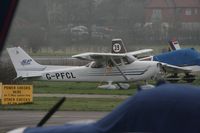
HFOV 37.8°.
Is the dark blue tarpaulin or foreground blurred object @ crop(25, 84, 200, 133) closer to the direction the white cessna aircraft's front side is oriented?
the dark blue tarpaulin

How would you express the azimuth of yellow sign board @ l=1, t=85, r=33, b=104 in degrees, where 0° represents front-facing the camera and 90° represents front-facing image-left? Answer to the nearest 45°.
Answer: approximately 0°

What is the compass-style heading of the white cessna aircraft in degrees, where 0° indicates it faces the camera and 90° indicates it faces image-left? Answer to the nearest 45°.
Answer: approximately 270°

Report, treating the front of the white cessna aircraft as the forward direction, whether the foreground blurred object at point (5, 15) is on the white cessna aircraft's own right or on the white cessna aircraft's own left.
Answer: on the white cessna aircraft's own right

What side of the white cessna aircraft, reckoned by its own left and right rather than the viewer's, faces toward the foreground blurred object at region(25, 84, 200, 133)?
right
